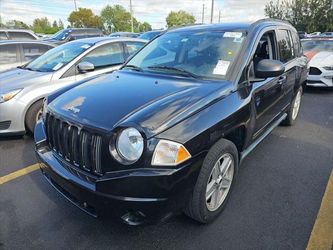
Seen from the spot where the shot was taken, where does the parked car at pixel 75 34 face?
facing the viewer and to the left of the viewer

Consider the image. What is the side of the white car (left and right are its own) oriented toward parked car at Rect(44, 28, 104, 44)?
right

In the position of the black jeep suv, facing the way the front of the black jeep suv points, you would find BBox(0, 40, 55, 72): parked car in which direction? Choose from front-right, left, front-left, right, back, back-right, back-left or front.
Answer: right

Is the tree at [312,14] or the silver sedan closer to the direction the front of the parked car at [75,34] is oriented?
the silver sedan

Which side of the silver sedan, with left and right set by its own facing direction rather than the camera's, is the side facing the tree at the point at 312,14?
back

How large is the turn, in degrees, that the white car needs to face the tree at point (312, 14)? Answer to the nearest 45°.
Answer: approximately 135° to its right

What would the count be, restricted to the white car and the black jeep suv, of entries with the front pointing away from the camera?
0

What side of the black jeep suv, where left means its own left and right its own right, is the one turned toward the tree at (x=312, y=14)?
back

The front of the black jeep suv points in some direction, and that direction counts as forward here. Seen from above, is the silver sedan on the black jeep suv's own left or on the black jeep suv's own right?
on the black jeep suv's own right

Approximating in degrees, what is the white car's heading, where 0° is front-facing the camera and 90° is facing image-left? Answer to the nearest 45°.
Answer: approximately 45°
